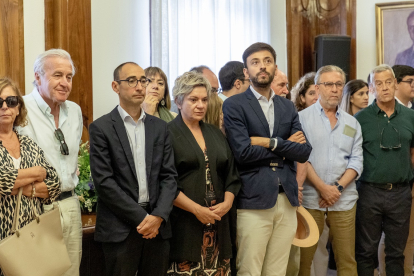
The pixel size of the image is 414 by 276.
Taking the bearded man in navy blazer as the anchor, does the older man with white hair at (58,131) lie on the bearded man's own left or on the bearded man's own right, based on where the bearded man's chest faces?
on the bearded man's own right

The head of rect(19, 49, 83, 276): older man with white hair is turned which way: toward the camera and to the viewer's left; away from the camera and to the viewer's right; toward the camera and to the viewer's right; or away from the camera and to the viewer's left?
toward the camera and to the viewer's right

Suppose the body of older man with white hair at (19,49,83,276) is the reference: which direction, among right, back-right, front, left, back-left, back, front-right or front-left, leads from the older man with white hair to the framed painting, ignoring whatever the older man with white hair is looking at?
left

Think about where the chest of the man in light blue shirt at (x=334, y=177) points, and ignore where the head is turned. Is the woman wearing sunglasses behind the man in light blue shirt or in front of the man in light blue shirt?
in front

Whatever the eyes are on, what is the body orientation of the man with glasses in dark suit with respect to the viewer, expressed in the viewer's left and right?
facing the viewer and to the right of the viewer

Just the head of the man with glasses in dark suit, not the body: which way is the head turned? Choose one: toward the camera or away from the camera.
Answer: toward the camera

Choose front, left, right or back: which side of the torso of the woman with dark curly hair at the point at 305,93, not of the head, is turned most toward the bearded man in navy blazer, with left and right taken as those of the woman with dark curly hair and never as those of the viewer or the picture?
right

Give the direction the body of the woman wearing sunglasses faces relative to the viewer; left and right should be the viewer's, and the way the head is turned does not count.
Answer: facing the viewer
